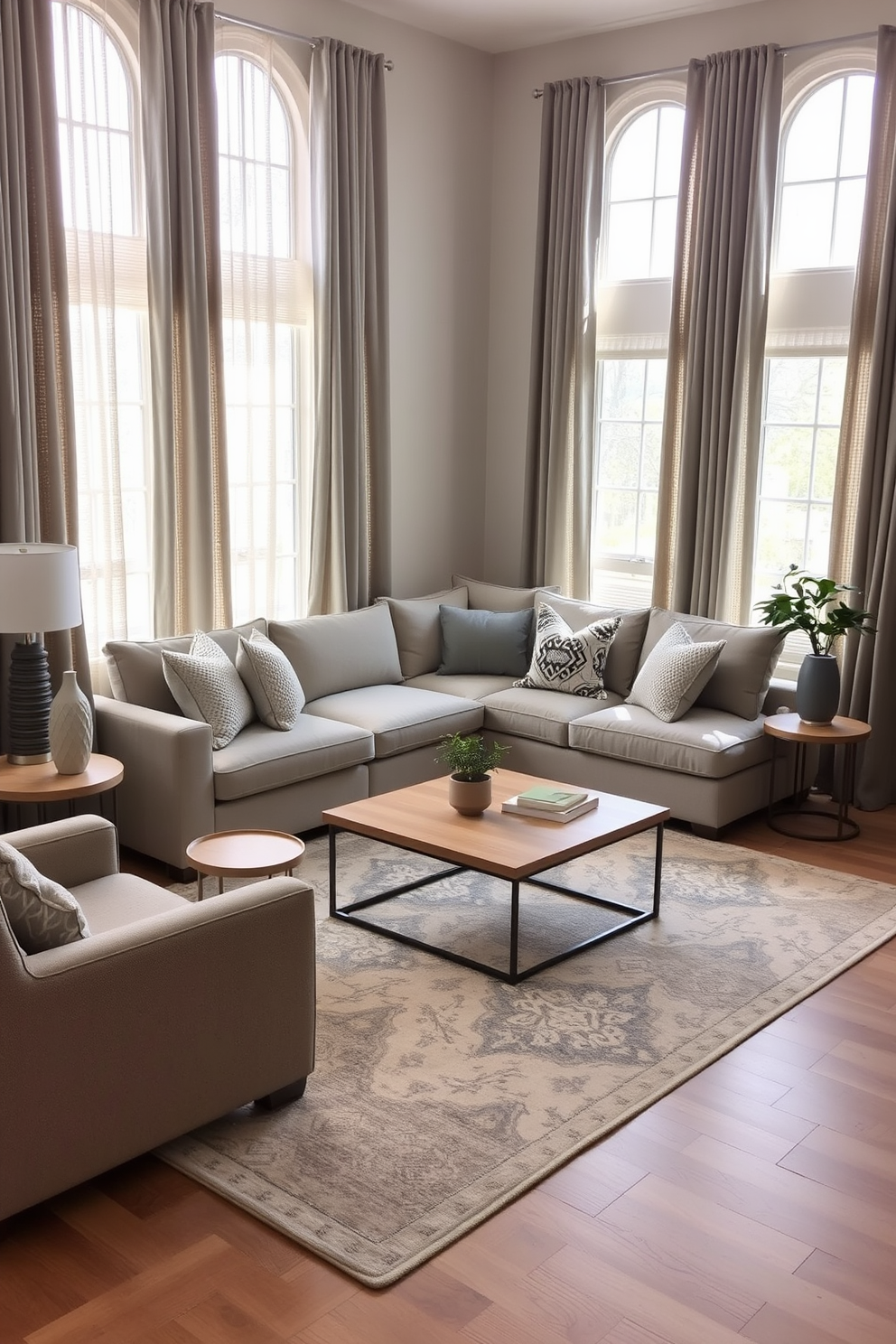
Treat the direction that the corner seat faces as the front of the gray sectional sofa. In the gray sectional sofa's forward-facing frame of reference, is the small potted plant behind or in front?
in front

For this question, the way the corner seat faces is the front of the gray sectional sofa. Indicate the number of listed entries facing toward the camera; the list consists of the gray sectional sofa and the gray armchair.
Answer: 1

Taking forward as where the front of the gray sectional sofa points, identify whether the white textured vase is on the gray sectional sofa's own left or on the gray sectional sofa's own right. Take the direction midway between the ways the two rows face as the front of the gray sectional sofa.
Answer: on the gray sectional sofa's own right

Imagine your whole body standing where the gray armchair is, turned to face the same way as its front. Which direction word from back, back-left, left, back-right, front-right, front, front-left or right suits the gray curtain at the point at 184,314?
front-left

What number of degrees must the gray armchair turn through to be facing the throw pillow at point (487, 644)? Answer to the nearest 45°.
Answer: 0° — it already faces it

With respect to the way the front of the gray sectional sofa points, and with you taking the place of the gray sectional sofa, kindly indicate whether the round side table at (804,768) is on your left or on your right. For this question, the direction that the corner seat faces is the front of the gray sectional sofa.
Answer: on your left

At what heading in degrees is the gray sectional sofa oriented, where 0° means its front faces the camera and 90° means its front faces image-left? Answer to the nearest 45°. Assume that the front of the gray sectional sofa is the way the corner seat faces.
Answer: approximately 0°

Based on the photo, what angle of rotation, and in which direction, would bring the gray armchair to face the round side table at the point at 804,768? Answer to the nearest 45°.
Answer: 0° — it already faces it

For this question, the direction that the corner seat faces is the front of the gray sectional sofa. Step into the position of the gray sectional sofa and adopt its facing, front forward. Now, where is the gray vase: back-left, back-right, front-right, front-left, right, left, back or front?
left

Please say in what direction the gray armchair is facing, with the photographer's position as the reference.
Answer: facing away from the viewer and to the right of the viewer
